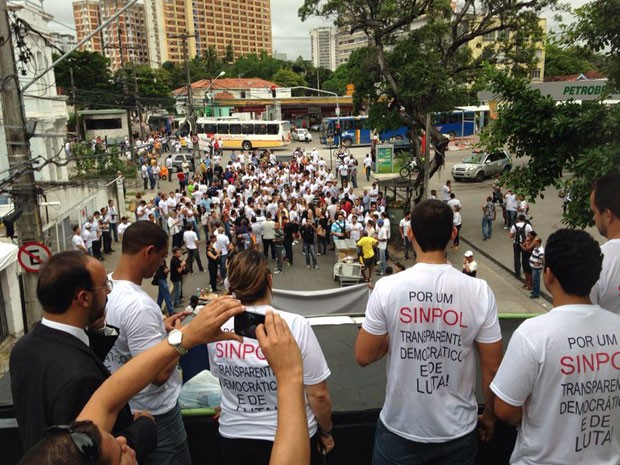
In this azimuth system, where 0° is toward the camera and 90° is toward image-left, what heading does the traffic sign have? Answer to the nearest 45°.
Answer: approximately 0°

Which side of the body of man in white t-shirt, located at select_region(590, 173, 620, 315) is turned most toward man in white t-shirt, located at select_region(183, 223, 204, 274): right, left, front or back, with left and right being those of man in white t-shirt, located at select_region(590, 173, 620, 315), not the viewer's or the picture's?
front

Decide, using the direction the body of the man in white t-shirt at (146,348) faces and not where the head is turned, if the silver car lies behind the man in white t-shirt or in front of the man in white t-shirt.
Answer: in front

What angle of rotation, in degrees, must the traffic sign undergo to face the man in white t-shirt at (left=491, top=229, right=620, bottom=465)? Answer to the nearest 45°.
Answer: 0° — it already faces them

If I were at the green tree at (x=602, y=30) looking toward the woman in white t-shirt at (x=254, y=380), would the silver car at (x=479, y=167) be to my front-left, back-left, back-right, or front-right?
back-right

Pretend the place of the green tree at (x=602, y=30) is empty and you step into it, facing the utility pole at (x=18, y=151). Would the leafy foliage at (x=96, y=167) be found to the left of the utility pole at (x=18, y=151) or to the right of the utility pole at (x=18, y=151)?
right

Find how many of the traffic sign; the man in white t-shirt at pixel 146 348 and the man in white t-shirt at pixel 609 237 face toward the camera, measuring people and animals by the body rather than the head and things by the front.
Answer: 1

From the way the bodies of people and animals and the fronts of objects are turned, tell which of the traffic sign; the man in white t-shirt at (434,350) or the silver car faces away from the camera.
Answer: the man in white t-shirt

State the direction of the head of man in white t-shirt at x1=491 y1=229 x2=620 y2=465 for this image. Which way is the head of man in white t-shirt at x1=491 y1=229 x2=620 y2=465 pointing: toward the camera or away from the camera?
away from the camera

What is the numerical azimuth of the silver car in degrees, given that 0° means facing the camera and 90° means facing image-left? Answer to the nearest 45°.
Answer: approximately 45°

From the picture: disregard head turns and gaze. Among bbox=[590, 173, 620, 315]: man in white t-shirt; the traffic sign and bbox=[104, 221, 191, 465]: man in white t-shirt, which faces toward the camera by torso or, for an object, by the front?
the traffic sign

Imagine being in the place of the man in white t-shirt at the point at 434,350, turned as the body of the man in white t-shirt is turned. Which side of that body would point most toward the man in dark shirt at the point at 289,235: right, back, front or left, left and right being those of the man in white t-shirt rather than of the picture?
front

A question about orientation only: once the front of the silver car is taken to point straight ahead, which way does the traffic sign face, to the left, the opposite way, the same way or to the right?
to the left

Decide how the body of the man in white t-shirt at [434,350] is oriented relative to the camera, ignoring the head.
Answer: away from the camera

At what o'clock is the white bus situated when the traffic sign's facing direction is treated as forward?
The white bus is roughly at 7 o'clock from the traffic sign.

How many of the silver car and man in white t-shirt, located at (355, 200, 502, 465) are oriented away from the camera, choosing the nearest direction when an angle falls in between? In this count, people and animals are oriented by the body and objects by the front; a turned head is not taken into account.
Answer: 1

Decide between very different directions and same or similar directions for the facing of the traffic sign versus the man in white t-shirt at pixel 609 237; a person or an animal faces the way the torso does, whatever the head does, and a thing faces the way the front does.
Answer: very different directions

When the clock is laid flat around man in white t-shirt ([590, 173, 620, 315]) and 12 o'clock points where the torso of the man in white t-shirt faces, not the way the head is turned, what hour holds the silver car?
The silver car is roughly at 1 o'clock from the man in white t-shirt.

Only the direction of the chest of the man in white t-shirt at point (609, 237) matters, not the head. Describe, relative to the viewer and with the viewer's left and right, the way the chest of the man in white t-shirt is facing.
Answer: facing away from the viewer and to the left of the viewer
